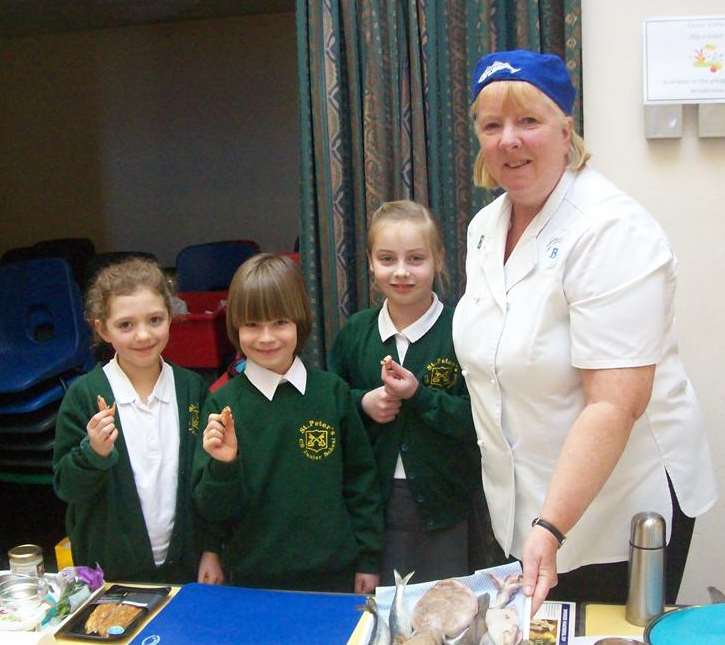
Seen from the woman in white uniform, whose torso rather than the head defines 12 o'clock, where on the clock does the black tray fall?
The black tray is roughly at 1 o'clock from the woman in white uniform.

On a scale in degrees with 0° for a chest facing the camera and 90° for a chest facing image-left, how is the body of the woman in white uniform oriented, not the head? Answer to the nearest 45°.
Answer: approximately 45°

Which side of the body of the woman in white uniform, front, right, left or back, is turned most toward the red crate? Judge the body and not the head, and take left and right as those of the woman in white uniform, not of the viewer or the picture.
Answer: right

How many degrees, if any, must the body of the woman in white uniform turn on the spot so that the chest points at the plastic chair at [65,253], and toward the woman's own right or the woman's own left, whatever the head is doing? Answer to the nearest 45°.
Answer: approximately 90° to the woman's own right

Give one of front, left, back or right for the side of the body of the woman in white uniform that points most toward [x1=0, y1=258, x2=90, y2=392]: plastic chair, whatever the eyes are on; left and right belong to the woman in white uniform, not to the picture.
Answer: right

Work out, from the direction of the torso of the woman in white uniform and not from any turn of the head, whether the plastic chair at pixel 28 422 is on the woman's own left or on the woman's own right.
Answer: on the woman's own right

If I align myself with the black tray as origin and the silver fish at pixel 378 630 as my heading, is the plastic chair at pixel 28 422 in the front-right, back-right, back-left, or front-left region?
back-left

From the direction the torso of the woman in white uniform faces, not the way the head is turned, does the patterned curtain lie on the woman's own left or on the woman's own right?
on the woman's own right
